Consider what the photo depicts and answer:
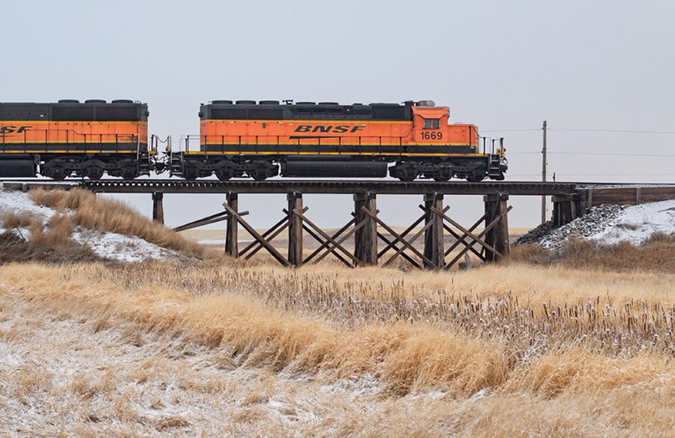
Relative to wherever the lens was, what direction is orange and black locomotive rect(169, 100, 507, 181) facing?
facing to the right of the viewer

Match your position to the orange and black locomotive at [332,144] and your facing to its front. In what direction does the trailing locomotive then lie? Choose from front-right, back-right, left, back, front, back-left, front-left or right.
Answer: back
